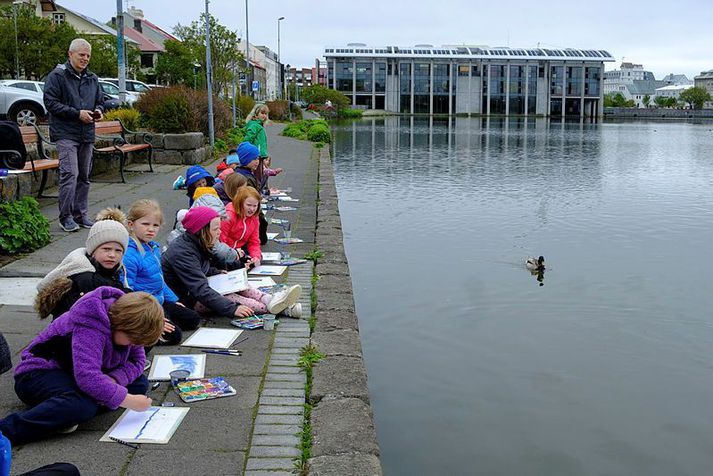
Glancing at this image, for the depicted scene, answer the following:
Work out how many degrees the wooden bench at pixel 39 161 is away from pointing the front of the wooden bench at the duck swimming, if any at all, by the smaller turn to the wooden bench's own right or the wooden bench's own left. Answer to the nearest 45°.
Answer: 0° — it already faces it

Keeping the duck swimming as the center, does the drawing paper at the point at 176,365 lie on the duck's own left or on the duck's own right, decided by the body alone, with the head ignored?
on the duck's own right

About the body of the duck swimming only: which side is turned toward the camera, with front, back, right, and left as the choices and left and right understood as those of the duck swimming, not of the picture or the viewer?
right

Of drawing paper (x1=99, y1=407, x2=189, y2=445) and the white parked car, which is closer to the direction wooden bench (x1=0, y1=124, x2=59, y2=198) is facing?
the drawing paper

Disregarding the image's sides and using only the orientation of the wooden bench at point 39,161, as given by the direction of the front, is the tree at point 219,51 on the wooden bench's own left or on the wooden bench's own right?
on the wooden bench's own left

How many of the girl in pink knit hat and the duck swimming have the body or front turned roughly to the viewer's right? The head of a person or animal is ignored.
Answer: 2

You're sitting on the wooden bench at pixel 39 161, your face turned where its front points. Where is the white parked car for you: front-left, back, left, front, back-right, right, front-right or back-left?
back-left

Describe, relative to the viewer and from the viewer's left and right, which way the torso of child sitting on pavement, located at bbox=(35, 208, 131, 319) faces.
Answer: facing the viewer and to the right of the viewer

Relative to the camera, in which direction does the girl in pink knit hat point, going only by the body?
to the viewer's right

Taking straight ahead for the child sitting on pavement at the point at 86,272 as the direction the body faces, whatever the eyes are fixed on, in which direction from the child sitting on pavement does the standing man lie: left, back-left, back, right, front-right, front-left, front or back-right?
back-left

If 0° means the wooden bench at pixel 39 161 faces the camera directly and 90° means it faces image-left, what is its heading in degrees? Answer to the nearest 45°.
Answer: approximately 315°
